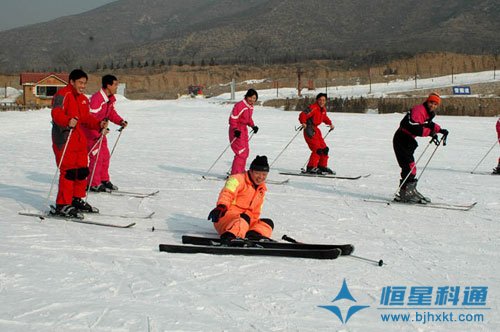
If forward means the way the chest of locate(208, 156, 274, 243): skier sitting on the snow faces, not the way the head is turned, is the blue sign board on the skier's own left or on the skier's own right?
on the skier's own left

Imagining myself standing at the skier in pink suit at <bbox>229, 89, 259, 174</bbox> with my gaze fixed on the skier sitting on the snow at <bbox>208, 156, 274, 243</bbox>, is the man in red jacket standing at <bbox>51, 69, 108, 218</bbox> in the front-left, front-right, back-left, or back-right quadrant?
front-right

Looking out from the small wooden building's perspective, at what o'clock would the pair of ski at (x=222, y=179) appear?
The pair of ski is roughly at 12 o'clock from the small wooden building.

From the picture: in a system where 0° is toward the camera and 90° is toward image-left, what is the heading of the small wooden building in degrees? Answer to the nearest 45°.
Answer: approximately 0°

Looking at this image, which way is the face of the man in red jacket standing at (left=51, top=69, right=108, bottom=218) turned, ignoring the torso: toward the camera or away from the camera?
toward the camera

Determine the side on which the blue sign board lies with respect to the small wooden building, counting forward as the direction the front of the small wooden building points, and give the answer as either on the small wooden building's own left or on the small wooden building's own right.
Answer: on the small wooden building's own left
